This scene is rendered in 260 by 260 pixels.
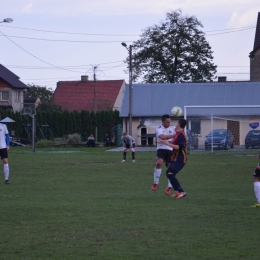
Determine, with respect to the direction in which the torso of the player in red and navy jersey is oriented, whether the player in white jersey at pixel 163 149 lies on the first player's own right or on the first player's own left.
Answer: on the first player's own right

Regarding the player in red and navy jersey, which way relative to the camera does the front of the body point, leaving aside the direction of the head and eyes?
to the viewer's left
